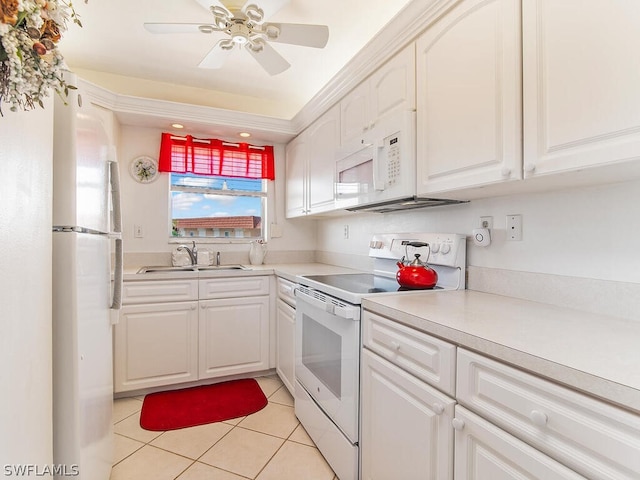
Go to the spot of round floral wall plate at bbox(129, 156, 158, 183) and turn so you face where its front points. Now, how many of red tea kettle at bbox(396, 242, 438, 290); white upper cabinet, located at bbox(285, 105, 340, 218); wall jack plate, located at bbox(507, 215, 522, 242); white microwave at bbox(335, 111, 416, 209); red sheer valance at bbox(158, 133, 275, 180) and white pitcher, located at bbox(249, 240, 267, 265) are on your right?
0

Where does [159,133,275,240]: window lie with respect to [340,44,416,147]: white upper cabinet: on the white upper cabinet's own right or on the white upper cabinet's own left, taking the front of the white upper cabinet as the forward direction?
on the white upper cabinet's own right

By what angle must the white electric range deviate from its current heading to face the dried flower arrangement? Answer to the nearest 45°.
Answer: approximately 45° to its left

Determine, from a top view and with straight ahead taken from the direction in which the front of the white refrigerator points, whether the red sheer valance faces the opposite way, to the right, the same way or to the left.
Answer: to the right

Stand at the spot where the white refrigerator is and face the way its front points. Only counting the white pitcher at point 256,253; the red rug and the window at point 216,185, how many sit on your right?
0

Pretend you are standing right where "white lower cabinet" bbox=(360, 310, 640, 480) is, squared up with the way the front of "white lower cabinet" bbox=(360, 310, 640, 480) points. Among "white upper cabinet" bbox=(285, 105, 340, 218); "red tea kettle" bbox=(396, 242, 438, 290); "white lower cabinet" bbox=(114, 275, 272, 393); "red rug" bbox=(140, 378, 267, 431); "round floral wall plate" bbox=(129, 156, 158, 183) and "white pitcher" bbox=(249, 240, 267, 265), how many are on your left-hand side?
0

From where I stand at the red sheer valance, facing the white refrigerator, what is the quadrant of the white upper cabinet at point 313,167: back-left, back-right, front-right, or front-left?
front-left

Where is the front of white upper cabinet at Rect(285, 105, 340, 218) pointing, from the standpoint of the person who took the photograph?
facing the viewer and to the left of the viewer

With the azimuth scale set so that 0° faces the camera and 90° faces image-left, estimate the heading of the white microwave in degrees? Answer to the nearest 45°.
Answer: approximately 45°

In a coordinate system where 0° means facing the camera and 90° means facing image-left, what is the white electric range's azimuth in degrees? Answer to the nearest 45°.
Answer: approximately 45°

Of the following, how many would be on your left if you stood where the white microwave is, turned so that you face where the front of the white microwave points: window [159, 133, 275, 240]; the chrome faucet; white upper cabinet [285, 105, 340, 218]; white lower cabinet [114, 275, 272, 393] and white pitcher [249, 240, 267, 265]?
0

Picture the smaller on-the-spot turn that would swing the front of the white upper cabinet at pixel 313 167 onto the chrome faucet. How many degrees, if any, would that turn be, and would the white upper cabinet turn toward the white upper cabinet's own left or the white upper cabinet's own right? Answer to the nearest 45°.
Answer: approximately 45° to the white upper cabinet's own right

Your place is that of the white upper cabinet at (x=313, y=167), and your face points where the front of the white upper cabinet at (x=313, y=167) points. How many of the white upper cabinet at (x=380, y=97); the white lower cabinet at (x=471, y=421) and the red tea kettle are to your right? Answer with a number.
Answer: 0

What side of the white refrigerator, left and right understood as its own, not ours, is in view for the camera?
right

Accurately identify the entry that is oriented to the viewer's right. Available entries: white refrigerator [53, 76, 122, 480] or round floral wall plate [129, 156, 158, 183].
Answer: the white refrigerator

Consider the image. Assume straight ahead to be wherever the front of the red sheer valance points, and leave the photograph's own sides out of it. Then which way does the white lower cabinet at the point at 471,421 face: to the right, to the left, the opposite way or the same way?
to the right

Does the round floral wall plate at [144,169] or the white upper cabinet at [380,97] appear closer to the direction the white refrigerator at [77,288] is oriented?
the white upper cabinet

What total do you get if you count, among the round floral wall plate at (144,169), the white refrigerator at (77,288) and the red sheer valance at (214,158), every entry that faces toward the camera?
2

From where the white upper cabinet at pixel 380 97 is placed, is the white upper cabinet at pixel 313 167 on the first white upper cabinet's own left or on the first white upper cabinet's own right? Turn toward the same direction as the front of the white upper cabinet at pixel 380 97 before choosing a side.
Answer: on the first white upper cabinet's own right
